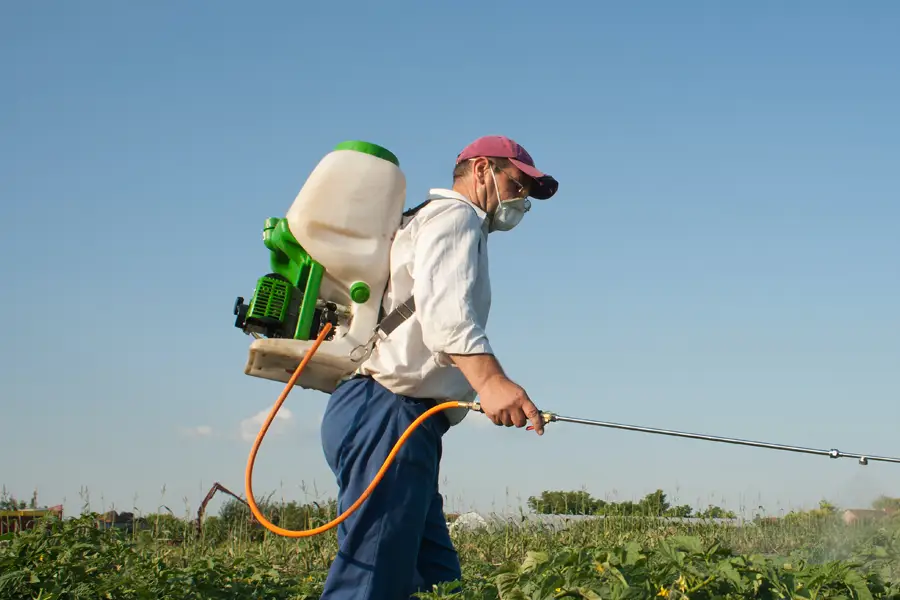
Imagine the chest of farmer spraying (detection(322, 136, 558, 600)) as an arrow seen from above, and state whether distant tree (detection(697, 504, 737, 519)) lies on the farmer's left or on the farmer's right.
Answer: on the farmer's left

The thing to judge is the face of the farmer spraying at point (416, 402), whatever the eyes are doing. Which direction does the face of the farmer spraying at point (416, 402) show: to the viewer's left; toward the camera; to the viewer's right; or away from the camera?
to the viewer's right

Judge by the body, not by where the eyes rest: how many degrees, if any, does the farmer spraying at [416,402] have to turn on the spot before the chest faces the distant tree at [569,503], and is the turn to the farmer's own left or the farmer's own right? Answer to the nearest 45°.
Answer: approximately 90° to the farmer's own left

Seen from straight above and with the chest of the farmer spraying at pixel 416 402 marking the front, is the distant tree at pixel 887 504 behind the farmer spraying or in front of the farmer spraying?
in front

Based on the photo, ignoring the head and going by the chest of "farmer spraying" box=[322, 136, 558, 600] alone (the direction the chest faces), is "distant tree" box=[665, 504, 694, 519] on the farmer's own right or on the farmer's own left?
on the farmer's own left

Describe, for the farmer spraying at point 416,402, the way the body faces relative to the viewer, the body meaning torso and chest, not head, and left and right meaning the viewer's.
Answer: facing to the right of the viewer
